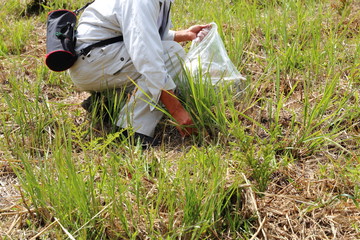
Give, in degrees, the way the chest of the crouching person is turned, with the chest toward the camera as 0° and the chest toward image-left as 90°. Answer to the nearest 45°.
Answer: approximately 270°
